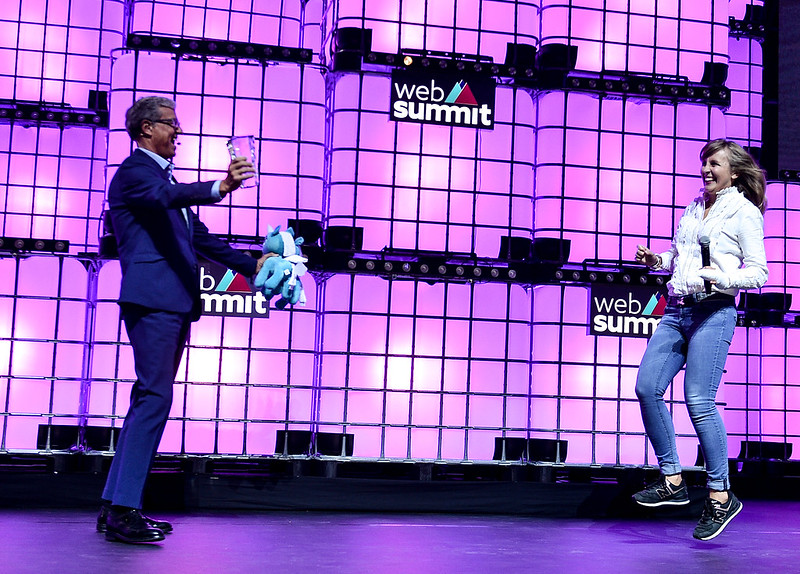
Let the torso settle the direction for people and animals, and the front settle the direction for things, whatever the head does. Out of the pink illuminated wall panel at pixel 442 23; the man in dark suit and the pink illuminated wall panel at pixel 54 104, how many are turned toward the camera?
2

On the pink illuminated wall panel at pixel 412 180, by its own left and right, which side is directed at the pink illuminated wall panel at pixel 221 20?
right

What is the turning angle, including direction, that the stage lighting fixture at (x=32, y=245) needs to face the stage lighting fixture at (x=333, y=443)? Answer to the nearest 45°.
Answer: approximately 45° to its left

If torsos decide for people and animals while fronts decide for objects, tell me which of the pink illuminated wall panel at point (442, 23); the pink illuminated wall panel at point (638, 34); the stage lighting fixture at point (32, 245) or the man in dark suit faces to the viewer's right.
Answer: the man in dark suit

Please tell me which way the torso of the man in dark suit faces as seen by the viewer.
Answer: to the viewer's right

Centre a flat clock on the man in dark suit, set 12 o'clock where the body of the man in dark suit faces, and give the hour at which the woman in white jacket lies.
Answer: The woman in white jacket is roughly at 12 o'clock from the man in dark suit.

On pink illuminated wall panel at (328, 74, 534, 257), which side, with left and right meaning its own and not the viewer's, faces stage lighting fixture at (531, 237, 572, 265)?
left

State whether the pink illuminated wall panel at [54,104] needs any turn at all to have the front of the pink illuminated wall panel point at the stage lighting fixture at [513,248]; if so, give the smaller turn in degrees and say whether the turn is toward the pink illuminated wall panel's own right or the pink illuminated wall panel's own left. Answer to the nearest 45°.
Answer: approximately 45° to the pink illuminated wall panel's own left

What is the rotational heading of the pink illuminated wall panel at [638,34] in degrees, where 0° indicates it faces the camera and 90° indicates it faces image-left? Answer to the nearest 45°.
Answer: approximately 0°

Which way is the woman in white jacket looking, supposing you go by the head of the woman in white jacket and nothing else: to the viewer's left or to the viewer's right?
to the viewer's left

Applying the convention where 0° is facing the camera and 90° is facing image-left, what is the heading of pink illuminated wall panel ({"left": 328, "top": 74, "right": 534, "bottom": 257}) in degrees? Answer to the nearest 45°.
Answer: approximately 0°
